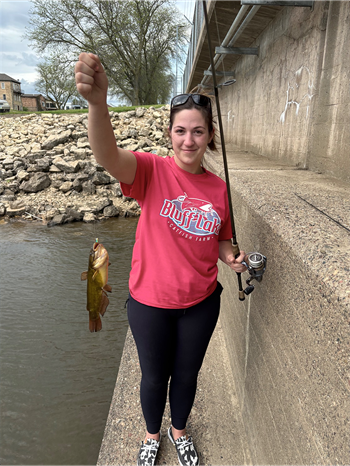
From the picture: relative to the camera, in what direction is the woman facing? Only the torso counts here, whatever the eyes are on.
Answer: toward the camera

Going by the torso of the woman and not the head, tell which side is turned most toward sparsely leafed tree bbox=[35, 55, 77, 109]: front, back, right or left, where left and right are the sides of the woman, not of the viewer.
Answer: back

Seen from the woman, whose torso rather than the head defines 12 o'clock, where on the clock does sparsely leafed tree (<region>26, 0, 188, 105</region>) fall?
The sparsely leafed tree is roughly at 6 o'clock from the woman.
